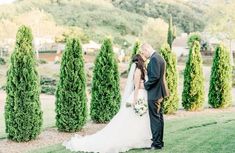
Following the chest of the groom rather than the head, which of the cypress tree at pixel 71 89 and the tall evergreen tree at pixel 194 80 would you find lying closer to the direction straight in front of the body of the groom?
the cypress tree

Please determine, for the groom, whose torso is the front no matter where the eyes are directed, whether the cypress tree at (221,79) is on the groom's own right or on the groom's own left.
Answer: on the groom's own right

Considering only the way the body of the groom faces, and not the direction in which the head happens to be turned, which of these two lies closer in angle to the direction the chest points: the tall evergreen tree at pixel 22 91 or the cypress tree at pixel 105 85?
the tall evergreen tree

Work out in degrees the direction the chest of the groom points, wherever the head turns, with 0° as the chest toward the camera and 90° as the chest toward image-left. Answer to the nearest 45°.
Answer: approximately 90°

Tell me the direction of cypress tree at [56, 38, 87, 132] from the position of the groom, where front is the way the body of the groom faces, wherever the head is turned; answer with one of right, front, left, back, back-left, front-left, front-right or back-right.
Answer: front-right

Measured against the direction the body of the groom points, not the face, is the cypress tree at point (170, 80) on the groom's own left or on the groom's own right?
on the groom's own right

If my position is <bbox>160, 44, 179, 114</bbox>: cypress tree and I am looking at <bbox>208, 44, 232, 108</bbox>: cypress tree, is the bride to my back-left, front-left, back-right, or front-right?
back-right

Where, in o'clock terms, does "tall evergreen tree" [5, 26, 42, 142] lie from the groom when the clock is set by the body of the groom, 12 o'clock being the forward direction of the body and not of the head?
The tall evergreen tree is roughly at 1 o'clock from the groom.

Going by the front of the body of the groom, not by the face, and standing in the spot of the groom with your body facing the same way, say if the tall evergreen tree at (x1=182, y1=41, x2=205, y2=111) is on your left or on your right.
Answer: on your right
